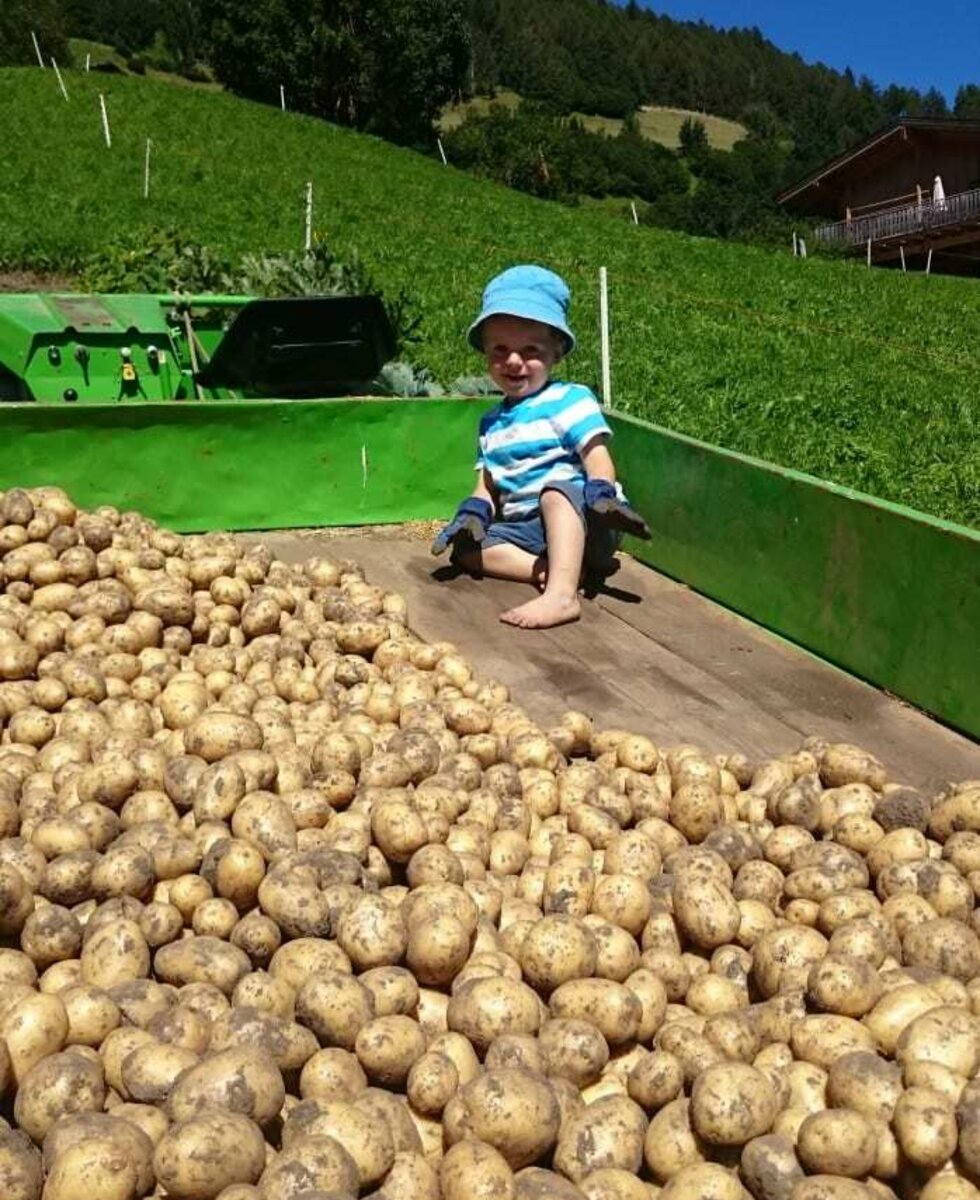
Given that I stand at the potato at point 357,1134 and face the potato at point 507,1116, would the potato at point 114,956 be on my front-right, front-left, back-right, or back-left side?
back-left

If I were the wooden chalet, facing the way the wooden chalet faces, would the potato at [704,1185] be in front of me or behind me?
in front

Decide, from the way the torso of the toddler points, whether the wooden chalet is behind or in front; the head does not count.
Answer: behind

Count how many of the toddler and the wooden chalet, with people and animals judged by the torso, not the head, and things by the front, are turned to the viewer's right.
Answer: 0

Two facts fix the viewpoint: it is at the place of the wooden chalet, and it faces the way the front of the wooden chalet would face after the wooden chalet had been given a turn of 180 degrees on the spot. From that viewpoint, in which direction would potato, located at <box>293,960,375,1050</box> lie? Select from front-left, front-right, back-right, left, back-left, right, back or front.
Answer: back-right

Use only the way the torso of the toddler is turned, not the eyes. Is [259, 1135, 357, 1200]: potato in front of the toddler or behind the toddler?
in front

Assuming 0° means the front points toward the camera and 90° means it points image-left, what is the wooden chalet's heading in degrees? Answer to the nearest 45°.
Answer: approximately 45°

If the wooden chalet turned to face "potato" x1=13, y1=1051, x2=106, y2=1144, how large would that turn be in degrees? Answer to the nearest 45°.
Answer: approximately 45° to its left

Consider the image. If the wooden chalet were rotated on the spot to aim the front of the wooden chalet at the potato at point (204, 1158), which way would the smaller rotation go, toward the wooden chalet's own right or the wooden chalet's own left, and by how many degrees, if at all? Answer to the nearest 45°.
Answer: approximately 45° to the wooden chalet's own left

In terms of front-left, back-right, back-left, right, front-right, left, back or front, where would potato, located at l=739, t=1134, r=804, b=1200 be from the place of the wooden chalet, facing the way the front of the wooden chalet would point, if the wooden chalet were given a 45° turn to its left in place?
front

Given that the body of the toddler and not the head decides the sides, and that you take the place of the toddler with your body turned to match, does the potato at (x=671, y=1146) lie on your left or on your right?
on your left

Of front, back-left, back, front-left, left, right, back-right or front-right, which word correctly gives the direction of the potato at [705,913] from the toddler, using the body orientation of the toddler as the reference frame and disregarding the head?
front-left

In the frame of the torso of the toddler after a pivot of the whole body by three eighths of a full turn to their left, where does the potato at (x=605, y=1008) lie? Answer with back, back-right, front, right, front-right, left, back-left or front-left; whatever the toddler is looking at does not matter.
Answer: right
